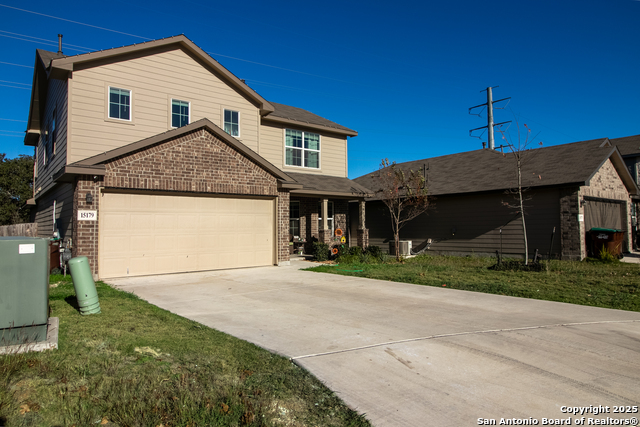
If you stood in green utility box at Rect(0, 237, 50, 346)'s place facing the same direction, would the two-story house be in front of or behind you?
behind

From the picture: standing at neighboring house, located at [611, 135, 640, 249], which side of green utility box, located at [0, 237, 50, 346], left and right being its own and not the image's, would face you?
left

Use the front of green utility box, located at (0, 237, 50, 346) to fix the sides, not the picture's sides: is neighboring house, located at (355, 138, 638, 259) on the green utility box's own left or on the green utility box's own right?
on the green utility box's own left

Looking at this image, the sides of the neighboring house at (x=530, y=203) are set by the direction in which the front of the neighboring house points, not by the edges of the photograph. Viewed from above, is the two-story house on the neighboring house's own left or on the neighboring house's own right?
on the neighboring house's own right

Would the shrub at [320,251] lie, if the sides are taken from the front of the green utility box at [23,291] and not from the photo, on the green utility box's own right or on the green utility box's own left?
on the green utility box's own left

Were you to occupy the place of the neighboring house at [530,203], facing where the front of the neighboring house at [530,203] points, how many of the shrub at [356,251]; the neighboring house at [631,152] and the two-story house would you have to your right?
2

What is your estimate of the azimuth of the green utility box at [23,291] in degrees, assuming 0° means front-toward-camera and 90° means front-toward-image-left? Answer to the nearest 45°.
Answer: approximately 0°

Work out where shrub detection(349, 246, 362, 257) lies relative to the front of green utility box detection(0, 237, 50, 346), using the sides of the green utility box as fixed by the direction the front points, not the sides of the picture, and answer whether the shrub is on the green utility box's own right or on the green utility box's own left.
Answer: on the green utility box's own left
